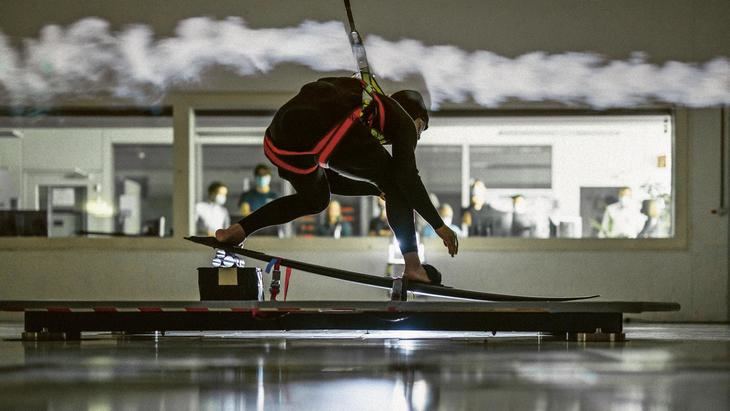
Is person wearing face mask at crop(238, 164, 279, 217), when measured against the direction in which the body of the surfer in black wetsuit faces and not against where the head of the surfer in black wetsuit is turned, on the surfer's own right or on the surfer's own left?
on the surfer's own left

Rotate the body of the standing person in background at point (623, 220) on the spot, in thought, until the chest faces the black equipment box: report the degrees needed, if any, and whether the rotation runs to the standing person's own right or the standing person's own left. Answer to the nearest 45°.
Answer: approximately 45° to the standing person's own right

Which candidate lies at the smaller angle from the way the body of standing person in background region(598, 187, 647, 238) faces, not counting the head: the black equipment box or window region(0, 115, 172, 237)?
the black equipment box

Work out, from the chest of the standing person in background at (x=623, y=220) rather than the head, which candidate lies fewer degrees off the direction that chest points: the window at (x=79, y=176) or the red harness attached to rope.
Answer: the red harness attached to rope

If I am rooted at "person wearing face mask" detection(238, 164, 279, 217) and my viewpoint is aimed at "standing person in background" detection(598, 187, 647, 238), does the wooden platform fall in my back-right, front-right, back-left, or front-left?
front-right

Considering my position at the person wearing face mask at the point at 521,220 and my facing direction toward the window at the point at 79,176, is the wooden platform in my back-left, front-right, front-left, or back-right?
front-left

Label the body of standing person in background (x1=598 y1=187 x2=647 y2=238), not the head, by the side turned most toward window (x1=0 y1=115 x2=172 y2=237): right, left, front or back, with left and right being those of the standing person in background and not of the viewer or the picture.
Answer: right

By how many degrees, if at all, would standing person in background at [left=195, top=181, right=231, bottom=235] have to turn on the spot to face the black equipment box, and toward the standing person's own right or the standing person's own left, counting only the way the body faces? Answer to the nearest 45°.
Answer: approximately 45° to the standing person's own right

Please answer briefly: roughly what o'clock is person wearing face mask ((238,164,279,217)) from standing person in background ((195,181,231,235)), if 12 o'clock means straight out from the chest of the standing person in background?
The person wearing face mask is roughly at 9 o'clock from the standing person in background.

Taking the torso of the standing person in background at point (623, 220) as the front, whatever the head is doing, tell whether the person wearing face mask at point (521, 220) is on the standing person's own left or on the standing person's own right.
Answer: on the standing person's own right

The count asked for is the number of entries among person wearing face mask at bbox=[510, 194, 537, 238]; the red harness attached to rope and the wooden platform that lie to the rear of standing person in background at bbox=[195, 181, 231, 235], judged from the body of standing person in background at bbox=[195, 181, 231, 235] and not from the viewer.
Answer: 0

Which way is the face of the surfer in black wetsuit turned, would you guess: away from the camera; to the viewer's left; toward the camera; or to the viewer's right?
to the viewer's right
